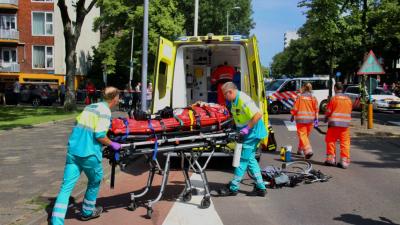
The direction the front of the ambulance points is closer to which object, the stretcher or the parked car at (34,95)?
the parked car

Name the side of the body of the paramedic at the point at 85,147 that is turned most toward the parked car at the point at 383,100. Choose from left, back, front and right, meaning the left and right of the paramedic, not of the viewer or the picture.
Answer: front

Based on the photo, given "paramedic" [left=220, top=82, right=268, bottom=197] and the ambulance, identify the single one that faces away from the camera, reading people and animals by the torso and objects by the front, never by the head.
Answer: the ambulance

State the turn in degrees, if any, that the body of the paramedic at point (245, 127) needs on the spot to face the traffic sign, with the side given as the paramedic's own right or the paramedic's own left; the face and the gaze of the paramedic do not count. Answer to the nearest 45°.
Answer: approximately 135° to the paramedic's own right

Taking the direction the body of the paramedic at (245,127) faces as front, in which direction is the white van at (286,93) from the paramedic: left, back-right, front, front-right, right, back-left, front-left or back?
right

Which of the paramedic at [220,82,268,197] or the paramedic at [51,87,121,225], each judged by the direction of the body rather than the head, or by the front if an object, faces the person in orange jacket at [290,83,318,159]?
the paramedic at [51,87,121,225]

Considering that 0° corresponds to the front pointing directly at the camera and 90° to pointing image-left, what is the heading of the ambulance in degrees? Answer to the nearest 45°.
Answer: approximately 180°

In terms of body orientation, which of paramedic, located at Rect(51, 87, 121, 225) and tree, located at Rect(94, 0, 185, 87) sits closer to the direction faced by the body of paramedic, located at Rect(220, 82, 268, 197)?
the paramedic

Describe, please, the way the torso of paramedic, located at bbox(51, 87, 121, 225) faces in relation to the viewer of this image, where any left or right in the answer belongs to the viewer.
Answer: facing away from the viewer and to the right of the viewer

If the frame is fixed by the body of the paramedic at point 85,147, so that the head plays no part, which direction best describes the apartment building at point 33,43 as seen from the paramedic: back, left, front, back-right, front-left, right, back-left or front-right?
front-left

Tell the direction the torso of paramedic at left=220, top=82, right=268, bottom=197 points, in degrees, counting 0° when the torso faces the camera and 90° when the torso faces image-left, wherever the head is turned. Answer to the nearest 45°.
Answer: approximately 90°

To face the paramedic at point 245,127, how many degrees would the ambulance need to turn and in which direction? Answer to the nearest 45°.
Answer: approximately 180°

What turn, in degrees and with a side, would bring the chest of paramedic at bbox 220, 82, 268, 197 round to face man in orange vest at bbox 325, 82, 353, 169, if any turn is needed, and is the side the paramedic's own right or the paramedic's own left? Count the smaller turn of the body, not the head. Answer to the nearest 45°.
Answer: approximately 135° to the paramedic's own right
